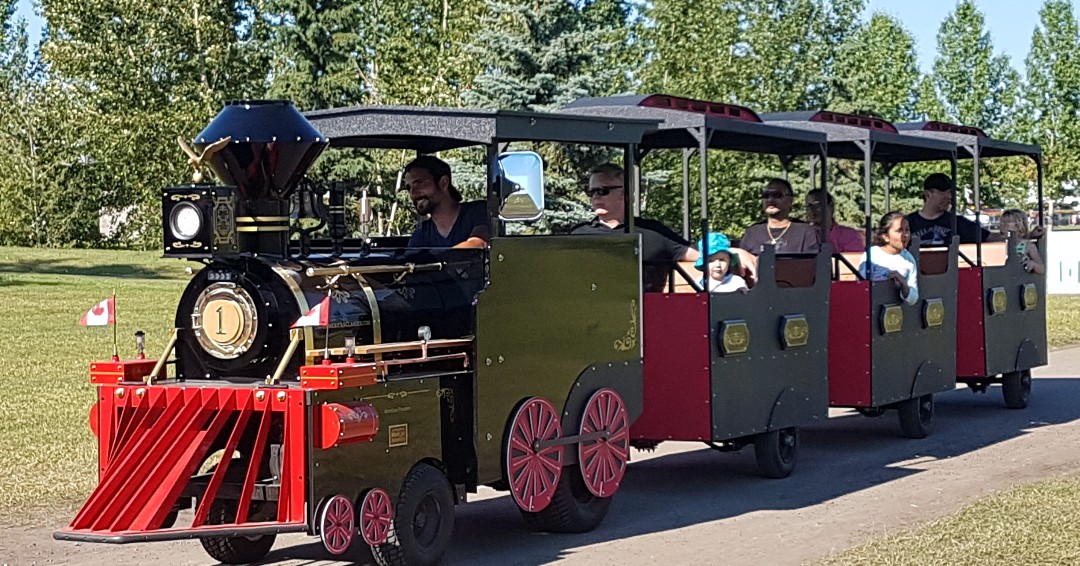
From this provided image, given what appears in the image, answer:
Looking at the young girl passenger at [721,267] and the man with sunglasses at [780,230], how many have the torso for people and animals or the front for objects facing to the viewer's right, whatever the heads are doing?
0

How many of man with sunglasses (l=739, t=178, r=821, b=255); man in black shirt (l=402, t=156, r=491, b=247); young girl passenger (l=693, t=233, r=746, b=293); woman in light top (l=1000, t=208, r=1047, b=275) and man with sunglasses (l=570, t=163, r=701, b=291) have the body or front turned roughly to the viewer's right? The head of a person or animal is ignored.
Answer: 0

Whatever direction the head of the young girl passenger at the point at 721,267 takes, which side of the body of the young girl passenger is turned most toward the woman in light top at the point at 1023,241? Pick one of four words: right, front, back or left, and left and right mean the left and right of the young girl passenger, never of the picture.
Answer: back

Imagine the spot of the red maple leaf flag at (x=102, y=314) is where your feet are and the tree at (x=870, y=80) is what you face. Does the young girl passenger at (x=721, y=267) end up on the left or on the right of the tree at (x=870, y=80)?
right

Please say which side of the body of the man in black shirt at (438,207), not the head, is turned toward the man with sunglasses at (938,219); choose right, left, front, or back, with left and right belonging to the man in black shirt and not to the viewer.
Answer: back

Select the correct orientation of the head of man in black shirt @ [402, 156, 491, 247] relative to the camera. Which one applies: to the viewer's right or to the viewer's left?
to the viewer's left

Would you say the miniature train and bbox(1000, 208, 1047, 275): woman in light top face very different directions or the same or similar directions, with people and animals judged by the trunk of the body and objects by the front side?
same or similar directions

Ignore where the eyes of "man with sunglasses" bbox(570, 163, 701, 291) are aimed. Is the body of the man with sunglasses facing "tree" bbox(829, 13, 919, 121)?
no

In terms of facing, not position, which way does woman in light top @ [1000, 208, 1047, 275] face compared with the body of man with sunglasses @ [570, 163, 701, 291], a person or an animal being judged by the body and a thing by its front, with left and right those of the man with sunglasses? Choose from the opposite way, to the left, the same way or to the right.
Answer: the same way

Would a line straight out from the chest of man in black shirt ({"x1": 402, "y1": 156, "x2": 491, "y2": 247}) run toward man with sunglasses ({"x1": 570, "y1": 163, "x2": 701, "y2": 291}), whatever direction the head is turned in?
no

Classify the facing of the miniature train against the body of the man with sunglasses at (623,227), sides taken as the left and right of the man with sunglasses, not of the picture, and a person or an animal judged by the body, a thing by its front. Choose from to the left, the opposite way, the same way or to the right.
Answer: the same way

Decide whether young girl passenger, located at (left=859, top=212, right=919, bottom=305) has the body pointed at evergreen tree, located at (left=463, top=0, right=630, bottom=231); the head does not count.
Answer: no

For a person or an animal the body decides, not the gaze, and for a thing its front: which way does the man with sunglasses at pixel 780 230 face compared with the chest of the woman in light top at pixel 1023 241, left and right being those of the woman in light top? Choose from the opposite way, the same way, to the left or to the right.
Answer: the same way

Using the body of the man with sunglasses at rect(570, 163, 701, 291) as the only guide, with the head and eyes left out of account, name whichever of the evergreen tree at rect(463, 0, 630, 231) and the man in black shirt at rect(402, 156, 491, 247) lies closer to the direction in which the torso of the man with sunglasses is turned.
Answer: the man in black shirt

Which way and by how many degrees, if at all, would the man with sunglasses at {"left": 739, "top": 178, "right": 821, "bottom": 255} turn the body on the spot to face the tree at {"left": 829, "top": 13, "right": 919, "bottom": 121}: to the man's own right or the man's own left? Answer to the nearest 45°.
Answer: approximately 135° to the man's own right
